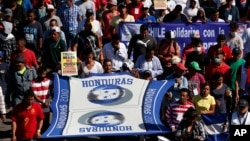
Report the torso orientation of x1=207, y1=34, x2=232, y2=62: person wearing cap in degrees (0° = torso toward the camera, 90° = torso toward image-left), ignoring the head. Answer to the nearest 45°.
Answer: approximately 0°

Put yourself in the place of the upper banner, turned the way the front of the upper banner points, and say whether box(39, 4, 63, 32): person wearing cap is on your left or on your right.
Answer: on your right

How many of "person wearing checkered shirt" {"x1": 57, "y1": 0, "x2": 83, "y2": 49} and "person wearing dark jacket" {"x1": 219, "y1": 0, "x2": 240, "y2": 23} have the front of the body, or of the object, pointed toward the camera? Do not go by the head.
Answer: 2

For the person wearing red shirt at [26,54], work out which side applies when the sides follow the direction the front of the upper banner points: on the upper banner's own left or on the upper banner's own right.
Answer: on the upper banner's own right

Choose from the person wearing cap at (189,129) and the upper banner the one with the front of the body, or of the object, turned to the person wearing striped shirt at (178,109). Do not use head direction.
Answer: the upper banner

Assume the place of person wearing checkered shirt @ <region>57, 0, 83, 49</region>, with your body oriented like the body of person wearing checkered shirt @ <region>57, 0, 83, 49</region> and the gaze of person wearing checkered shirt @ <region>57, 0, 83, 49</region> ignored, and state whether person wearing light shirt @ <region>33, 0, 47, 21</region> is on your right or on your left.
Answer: on your right

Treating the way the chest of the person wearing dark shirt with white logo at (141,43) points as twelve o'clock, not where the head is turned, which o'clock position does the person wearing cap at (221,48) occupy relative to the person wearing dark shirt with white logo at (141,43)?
the person wearing cap at (221,48) is roughly at 9 o'clock from the person wearing dark shirt with white logo at (141,43).
